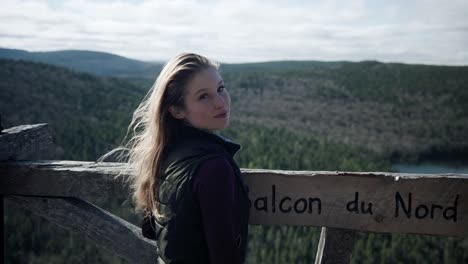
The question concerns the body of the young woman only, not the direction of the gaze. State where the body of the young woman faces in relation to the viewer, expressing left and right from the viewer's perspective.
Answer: facing away from the viewer and to the right of the viewer

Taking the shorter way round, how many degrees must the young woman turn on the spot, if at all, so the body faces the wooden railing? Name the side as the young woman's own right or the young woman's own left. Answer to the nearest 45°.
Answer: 0° — they already face it
